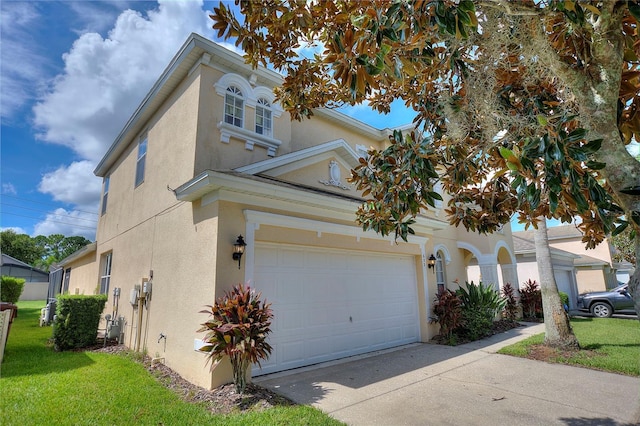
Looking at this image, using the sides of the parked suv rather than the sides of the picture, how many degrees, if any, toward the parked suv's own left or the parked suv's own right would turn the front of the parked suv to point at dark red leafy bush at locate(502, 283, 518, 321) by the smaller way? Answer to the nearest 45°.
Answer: approximately 45° to the parked suv's own left

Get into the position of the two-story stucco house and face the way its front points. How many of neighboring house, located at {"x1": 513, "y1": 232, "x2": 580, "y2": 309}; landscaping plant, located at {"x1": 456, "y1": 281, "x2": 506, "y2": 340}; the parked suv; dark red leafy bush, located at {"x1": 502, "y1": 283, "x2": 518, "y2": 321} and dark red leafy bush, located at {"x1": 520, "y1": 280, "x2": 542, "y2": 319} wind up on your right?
0

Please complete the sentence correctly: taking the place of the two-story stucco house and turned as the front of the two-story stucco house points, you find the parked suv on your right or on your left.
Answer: on your left

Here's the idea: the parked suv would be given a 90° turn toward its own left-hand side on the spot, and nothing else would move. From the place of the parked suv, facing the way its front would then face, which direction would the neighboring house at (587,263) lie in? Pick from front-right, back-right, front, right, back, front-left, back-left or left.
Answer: back

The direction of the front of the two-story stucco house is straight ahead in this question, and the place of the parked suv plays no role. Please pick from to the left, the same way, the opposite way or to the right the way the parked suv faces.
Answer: the opposite way

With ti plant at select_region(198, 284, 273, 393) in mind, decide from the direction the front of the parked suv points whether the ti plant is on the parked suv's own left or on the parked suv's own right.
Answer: on the parked suv's own left

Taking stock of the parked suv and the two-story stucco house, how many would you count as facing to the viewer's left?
1

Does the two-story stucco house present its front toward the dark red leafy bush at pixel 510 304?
no

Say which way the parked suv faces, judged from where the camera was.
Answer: facing to the left of the viewer

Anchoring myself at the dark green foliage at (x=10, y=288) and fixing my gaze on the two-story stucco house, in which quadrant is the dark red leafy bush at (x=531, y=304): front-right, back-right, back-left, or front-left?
front-left

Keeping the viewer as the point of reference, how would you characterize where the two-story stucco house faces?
facing the viewer and to the right of the viewer

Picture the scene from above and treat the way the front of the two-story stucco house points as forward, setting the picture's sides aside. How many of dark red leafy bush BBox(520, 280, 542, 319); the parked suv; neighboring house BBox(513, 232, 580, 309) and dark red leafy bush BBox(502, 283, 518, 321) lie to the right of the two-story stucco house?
0

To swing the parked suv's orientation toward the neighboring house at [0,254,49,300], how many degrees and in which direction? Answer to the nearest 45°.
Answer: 0° — it already faces it

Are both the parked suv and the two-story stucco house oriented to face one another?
no

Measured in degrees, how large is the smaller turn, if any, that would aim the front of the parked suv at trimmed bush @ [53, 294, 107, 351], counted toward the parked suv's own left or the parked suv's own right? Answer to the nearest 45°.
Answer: approximately 45° to the parked suv's own left
